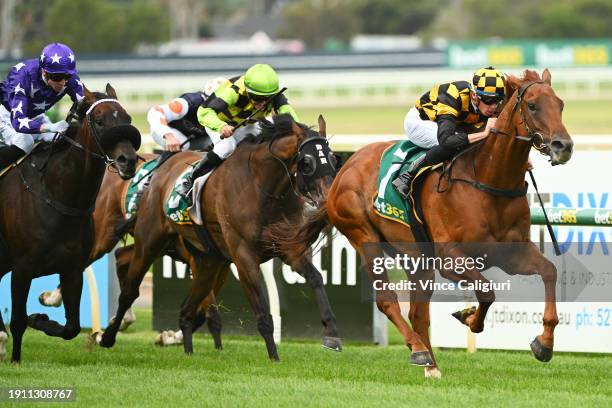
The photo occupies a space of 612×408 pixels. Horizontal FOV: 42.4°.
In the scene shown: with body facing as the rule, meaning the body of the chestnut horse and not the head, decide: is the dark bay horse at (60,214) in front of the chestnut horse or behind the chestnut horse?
behind

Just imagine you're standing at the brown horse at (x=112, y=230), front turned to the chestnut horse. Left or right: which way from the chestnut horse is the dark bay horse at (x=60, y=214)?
right

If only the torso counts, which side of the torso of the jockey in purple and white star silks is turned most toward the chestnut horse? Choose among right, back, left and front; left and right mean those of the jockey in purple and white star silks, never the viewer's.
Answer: front

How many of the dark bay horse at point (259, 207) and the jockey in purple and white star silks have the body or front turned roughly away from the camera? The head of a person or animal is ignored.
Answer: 0

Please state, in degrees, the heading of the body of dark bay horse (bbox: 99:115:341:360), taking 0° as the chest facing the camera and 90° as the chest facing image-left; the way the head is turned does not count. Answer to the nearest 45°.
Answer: approximately 315°

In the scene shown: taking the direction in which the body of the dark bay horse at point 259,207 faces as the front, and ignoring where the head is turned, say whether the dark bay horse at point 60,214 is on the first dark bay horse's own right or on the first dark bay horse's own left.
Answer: on the first dark bay horse's own right

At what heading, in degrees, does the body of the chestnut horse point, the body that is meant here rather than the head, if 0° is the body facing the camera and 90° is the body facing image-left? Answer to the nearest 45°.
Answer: approximately 315°
